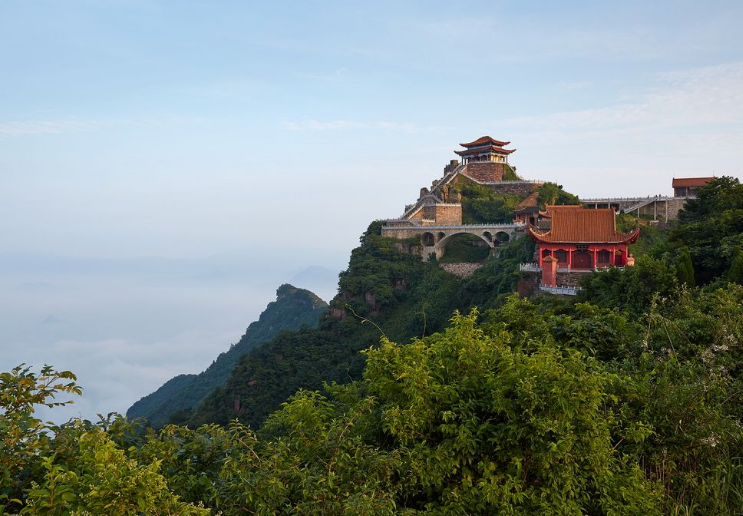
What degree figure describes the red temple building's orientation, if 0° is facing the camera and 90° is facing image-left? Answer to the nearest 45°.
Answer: approximately 0°

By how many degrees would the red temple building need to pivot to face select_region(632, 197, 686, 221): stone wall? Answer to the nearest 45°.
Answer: approximately 180°

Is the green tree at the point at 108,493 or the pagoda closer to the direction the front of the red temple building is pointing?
the green tree

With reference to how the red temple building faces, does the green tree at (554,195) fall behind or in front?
behind

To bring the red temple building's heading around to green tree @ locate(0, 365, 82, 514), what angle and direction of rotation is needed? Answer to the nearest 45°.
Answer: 0° — it already faces it

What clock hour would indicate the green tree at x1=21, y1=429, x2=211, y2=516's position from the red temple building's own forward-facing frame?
The green tree is roughly at 12 o'clock from the red temple building.

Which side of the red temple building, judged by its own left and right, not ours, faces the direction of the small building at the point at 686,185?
back
